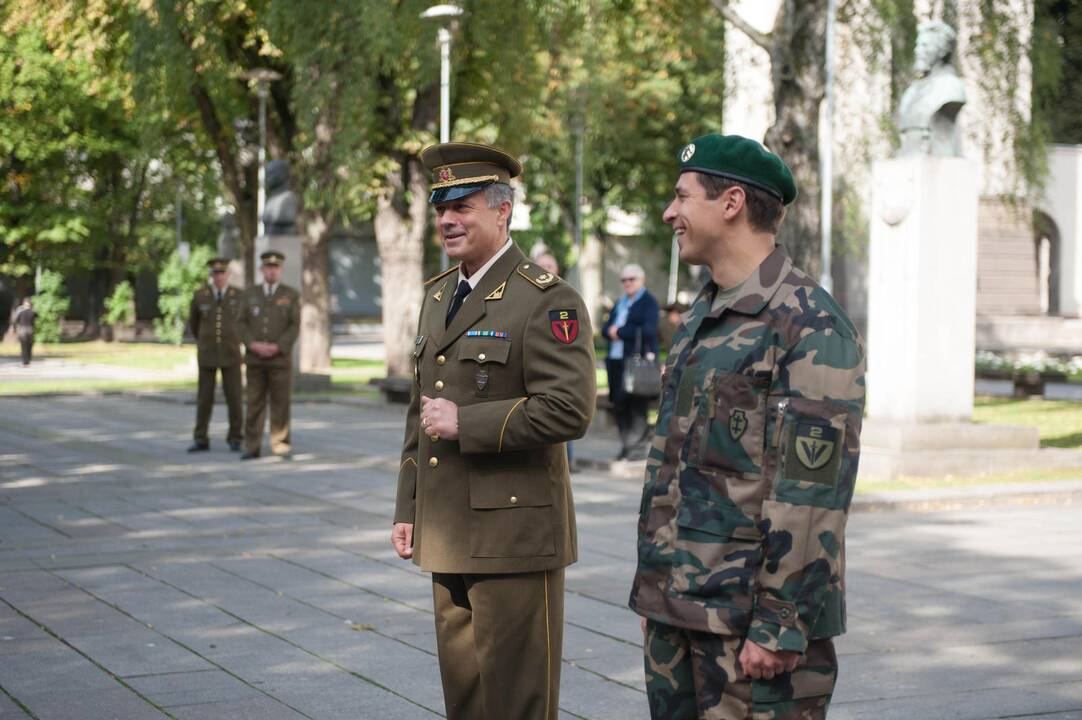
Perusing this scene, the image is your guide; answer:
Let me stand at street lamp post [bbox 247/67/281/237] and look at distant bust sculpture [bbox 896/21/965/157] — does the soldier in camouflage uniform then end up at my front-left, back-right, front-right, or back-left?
front-right

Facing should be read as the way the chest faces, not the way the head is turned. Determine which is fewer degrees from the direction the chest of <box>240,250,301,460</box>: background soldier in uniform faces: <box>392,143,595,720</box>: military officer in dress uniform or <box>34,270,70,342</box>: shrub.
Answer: the military officer in dress uniform

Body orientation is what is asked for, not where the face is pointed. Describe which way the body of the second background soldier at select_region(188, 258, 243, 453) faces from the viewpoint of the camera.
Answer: toward the camera

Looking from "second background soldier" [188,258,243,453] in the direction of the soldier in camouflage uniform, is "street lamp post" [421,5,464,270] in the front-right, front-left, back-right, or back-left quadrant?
back-left

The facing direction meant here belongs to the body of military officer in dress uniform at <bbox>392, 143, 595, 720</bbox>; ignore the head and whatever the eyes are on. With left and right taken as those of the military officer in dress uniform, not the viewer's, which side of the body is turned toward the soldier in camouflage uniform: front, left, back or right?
left

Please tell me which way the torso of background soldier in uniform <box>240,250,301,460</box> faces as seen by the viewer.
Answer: toward the camera

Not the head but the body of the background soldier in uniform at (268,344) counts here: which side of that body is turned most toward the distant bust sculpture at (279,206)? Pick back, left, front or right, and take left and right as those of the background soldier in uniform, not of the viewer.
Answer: back

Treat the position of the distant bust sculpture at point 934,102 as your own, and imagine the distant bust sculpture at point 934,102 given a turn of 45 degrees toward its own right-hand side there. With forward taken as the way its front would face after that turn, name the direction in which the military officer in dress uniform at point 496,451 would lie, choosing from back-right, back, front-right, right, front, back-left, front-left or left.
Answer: left

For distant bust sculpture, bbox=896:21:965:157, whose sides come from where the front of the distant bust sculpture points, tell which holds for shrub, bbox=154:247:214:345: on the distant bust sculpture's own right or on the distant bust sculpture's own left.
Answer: on the distant bust sculpture's own right

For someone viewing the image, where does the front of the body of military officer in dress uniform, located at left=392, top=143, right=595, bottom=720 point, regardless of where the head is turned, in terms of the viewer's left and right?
facing the viewer and to the left of the viewer

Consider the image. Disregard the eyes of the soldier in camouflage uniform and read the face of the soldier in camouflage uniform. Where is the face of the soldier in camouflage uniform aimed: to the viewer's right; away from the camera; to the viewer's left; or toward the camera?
to the viewer's left

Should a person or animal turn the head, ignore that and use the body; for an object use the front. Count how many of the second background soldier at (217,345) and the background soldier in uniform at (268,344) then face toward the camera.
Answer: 2

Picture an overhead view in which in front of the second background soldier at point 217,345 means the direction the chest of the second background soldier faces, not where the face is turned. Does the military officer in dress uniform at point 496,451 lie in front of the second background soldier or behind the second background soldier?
in front

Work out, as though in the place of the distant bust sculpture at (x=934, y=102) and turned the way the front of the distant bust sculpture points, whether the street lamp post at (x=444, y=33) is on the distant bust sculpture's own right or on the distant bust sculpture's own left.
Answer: on the distant bust sculpture's own right

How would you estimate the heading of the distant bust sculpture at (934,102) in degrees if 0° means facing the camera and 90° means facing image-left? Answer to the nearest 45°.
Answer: approximately 45°

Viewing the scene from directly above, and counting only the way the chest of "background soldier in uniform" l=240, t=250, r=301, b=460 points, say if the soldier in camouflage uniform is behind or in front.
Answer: in front
